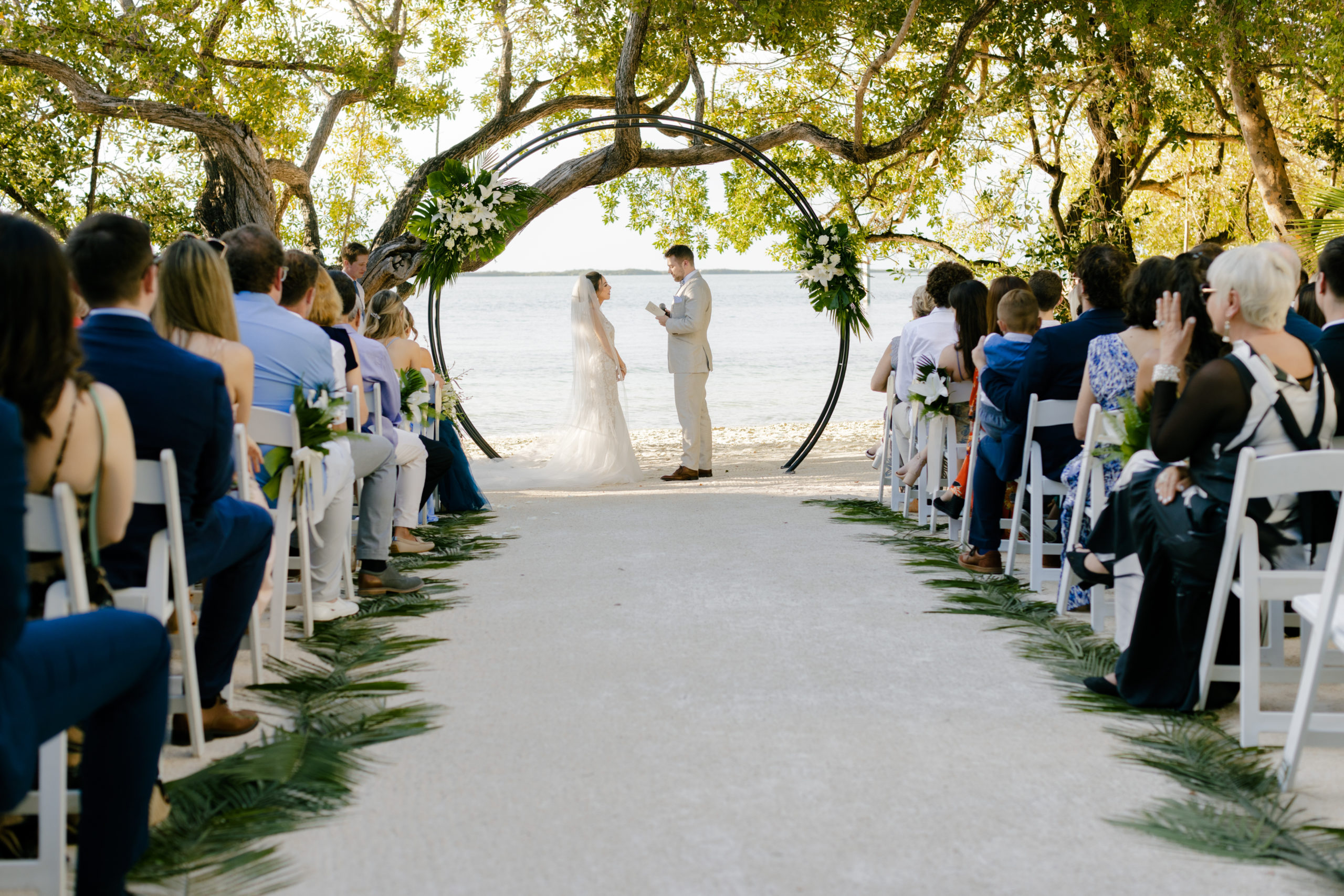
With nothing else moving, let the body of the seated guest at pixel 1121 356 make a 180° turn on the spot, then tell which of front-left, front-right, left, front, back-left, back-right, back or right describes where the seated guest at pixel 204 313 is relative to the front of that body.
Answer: right

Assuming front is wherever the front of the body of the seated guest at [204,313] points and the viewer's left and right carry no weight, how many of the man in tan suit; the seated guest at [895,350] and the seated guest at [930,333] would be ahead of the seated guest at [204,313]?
3

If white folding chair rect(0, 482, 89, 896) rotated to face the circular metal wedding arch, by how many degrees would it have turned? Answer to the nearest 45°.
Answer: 0° — it already faces it

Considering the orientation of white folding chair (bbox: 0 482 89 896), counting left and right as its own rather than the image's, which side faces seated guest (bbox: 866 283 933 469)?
front

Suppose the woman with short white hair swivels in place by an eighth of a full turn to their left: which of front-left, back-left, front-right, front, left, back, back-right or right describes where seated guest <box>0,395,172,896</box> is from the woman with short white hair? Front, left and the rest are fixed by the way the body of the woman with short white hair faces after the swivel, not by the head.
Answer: front-left

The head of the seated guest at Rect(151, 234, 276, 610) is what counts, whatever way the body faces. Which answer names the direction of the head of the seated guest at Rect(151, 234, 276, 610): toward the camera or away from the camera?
away from the camera

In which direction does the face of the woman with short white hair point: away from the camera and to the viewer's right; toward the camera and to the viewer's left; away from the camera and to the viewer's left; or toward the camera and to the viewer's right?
away from the camera and to the viewer's left

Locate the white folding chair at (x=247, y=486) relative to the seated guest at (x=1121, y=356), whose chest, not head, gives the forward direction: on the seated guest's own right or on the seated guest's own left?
on the seated guest's own left

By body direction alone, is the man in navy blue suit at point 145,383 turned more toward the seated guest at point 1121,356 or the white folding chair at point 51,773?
the seated guest

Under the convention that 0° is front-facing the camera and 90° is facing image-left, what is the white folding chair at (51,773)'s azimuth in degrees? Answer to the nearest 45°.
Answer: approximately 225°

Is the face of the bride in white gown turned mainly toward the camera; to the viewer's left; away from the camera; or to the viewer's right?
to the viewer's right

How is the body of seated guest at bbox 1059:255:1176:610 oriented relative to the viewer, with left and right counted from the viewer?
facing away from the viewer and to the left of the viewer

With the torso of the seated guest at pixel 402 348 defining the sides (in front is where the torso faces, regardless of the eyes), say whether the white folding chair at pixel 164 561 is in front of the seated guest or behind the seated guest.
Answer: behind

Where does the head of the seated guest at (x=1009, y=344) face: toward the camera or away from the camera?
away from the camera

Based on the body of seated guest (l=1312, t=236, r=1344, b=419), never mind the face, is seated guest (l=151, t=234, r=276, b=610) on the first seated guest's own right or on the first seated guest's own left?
on the first seated guest's own left

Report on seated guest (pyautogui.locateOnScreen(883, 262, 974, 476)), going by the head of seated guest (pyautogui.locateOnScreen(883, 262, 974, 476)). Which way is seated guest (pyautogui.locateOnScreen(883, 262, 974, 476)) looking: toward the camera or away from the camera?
away from the camera
